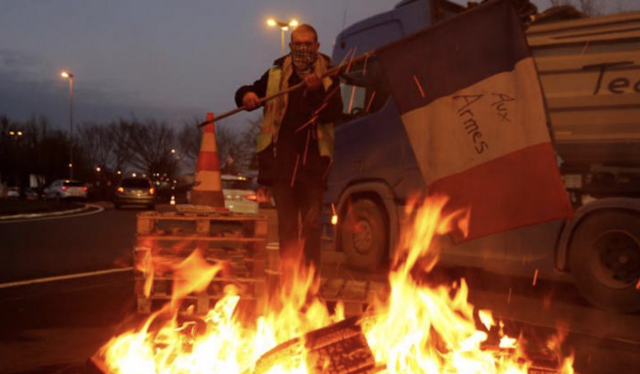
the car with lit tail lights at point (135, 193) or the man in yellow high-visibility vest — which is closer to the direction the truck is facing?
the car with lit tail lights

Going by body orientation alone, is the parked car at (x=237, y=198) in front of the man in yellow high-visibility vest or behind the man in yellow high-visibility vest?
behind

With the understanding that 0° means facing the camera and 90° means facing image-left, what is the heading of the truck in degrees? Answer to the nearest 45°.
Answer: approximately 135°

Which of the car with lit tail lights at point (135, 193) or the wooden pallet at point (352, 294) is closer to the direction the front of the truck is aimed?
the car with lit tail lights
